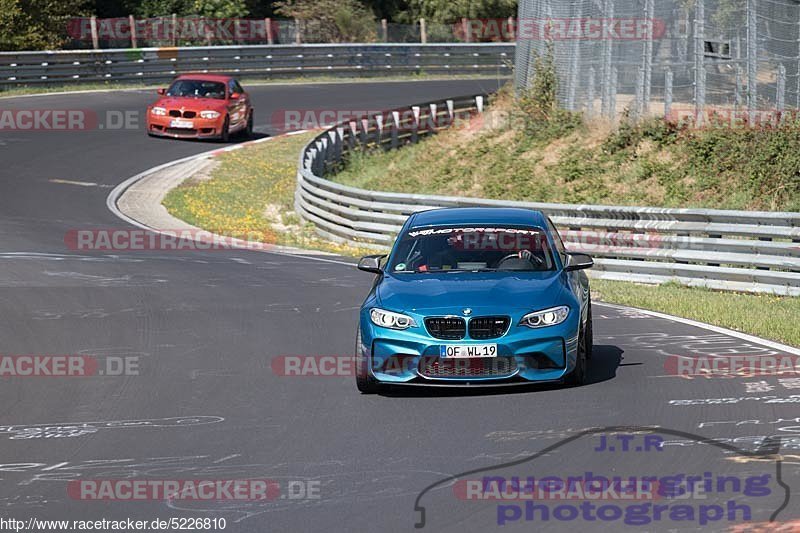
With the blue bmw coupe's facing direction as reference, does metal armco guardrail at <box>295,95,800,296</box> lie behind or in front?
behind

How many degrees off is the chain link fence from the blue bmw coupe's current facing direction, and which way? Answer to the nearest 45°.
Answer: approximately 180°

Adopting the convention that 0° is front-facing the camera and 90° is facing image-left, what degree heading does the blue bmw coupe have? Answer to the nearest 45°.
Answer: approximately 0°
